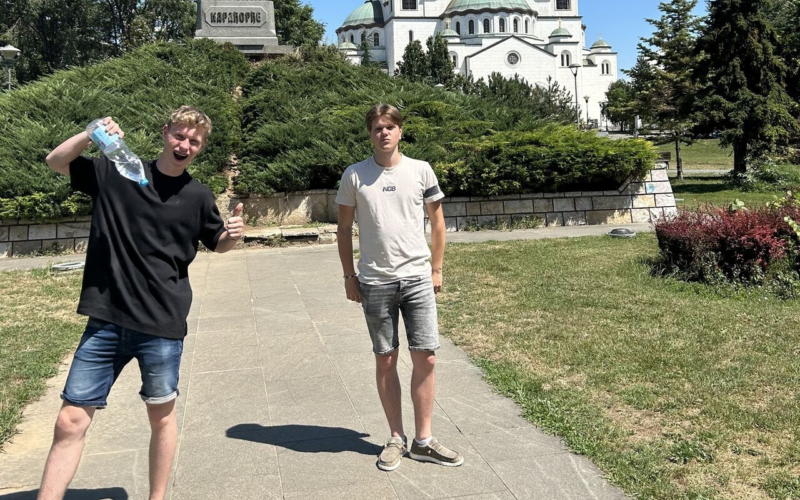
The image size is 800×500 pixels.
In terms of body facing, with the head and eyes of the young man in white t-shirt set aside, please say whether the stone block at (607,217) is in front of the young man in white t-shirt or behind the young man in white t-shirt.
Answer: behind

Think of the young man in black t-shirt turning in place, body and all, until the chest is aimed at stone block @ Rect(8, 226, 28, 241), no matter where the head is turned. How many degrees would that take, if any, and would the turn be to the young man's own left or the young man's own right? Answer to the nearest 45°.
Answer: approximately 180°

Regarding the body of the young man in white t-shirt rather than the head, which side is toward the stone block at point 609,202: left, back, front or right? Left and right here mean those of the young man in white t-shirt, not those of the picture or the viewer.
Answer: back

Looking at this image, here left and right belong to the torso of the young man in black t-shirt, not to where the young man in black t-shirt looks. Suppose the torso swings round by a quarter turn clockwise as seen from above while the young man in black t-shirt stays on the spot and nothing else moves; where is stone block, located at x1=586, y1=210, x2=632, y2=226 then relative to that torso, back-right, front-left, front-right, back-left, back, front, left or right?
back-right

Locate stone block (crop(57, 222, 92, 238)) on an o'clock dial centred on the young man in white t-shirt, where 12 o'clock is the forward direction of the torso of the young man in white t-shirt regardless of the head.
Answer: The stone block is roughly at 5 o'clock from the young man in white t-shirt.

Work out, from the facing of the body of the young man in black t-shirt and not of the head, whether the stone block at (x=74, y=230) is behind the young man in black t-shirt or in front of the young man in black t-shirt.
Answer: behind

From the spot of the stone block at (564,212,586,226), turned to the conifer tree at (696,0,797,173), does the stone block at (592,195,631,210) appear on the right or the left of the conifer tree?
right

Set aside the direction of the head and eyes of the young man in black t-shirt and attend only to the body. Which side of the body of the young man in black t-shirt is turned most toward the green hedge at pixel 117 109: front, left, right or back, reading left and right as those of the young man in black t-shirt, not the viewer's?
back

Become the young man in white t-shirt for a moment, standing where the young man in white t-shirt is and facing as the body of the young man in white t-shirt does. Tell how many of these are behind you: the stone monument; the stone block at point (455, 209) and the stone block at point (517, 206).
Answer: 3

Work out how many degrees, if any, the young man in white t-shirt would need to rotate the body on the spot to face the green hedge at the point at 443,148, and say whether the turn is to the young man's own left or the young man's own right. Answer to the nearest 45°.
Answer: approximately 180°

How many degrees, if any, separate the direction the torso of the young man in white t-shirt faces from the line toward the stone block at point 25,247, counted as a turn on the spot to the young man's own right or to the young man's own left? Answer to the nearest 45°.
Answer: approximately 135° to the young man's own right
